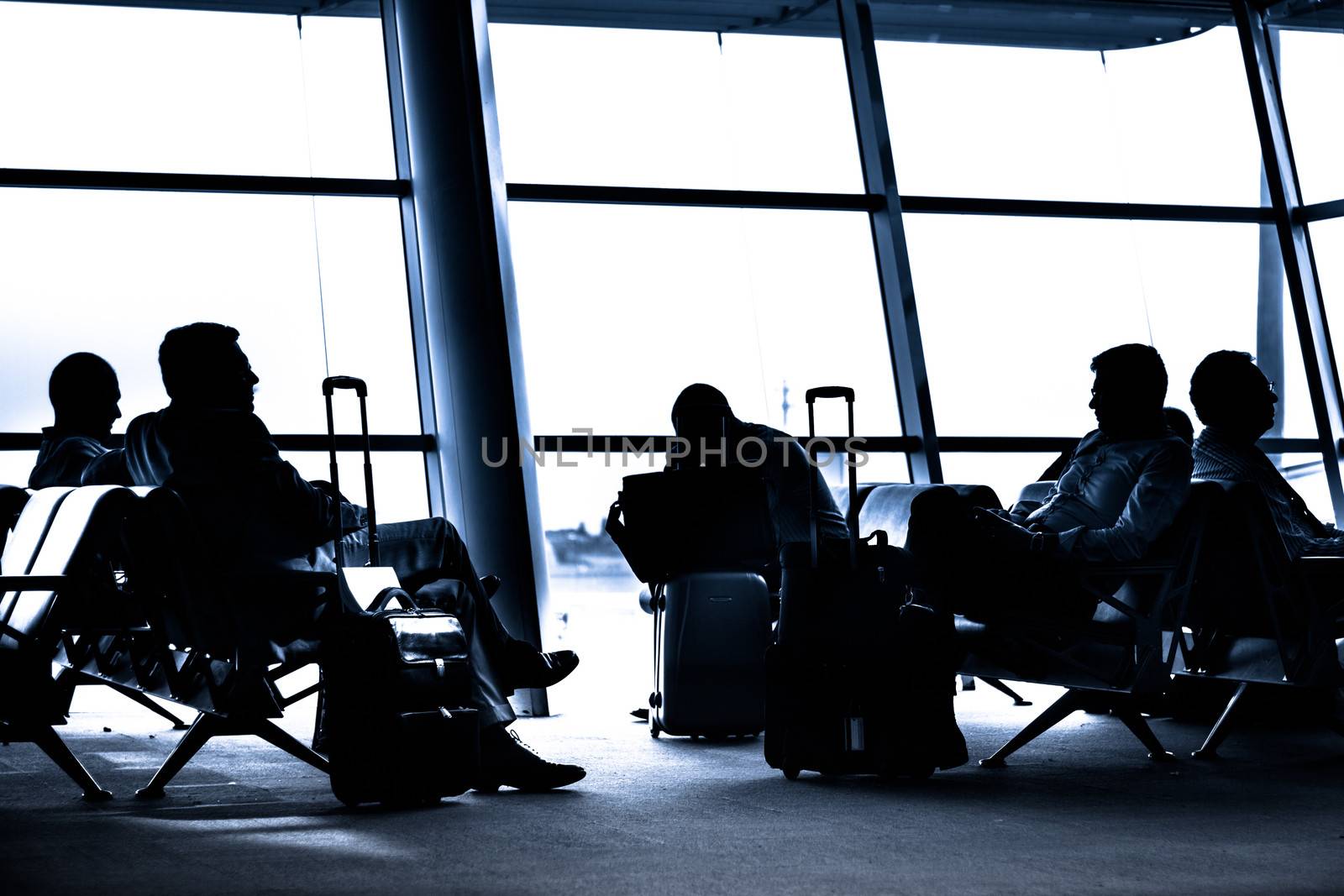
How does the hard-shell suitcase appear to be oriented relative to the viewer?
toward the camera

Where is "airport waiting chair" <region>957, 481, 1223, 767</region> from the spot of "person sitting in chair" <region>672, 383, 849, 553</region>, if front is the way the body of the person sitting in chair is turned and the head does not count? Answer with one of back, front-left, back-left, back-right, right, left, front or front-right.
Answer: back-left

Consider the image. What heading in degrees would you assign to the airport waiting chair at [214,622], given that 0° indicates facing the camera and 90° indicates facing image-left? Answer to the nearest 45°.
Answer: approximately 225°

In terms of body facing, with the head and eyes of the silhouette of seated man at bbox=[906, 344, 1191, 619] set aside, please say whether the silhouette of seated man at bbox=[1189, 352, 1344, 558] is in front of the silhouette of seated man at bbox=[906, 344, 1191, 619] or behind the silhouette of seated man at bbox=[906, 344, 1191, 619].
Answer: behind

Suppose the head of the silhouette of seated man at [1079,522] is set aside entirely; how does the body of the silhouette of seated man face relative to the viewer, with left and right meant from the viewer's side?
facing the viewer and to the left of the viewer

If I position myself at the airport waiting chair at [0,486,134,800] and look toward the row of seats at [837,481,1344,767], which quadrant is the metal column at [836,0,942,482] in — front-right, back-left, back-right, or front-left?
front-left

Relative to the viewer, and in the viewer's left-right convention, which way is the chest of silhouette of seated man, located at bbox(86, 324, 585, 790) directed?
facing to the right of the viewer

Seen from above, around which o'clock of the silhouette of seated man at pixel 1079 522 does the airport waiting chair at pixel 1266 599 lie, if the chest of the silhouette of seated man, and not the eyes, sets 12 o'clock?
The airport waiting chair is roughly at 7 o'clock from the silhouette of seated man.

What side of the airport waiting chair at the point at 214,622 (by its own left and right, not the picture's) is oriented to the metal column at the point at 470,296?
front

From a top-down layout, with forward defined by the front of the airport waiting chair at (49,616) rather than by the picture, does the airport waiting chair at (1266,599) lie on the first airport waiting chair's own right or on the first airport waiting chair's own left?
on the first airport waiting chair's own left
